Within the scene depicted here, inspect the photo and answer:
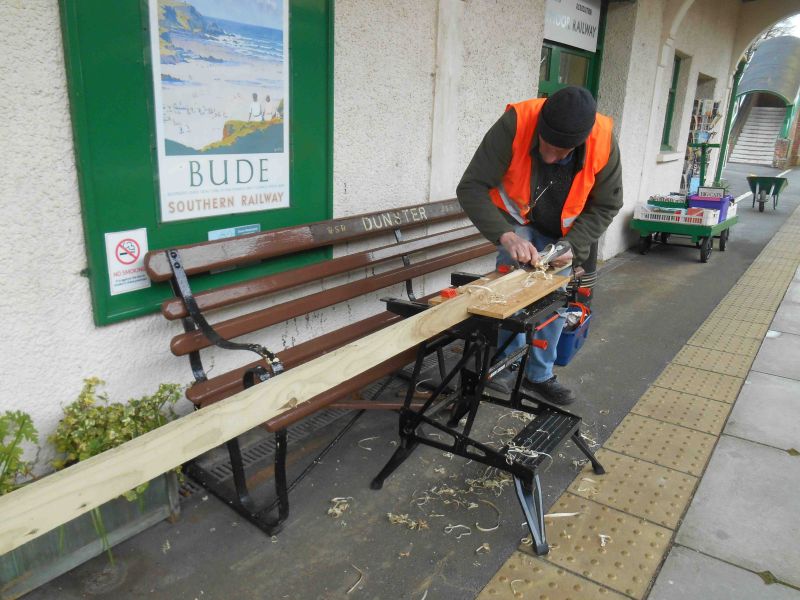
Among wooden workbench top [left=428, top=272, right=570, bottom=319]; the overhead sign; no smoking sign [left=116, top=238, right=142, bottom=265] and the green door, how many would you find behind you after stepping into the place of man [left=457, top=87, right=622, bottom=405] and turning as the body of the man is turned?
2

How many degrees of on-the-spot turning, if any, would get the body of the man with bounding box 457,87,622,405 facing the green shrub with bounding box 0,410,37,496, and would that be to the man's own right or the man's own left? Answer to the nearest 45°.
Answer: approximately 45° to the man's own right

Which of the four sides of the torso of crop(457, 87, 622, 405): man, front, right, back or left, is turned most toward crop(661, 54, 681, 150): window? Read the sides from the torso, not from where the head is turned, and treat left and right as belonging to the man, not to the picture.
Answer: back

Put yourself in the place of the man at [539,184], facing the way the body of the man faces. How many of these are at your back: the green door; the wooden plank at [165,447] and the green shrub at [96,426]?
1

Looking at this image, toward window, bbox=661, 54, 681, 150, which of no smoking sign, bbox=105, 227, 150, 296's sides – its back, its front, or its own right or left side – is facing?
left

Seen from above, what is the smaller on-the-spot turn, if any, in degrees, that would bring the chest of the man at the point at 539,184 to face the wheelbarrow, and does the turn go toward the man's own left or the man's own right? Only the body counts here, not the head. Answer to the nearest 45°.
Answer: approximately 180°

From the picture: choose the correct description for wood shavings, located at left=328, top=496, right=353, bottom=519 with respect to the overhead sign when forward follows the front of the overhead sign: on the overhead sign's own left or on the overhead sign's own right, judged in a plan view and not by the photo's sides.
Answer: on the overhead sign's own right

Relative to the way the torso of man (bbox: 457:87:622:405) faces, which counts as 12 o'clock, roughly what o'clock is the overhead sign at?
The overhead sign is roughly at 6 o'clock from the man.

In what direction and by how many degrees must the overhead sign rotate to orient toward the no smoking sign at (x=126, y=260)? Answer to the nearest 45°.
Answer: approximately 45° to its right

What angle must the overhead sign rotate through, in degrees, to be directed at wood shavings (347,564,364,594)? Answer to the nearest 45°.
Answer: approximately 45° to its right

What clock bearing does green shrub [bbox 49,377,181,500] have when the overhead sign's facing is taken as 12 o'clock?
The green shrub is roughly at 2 o'clock from the overhead sign.

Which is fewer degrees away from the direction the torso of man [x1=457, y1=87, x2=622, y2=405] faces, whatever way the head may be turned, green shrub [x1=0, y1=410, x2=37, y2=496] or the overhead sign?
the green shrub

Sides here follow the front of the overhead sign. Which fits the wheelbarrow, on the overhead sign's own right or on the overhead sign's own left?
on the overhead sign's own left

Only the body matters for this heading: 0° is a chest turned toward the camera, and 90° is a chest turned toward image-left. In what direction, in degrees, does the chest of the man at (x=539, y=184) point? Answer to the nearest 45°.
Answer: approximately 0°

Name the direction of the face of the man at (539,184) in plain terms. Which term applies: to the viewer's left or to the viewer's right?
to the viewer's left
